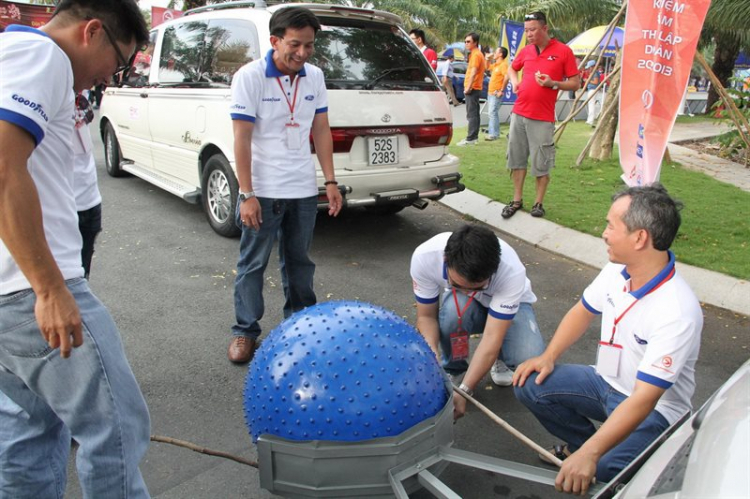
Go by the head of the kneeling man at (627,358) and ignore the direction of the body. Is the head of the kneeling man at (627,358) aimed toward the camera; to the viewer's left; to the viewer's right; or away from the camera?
to the viewer's left

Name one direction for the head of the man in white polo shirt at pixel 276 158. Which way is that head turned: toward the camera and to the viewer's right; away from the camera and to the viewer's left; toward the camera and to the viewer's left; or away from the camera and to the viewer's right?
toward the camera and to the viewer's right

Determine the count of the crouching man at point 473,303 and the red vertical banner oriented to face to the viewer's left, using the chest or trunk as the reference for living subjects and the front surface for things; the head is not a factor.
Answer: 0

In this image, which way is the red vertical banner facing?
toward the camera

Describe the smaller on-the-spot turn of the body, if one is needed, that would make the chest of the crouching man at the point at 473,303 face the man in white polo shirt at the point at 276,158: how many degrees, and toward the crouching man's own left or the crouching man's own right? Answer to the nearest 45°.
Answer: approximately 135° to the crouching man's own right

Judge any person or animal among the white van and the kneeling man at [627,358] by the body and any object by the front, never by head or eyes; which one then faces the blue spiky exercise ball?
the kneeling man

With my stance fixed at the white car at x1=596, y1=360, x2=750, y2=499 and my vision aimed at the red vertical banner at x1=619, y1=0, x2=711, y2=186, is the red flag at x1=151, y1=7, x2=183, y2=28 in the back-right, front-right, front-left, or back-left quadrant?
front-left

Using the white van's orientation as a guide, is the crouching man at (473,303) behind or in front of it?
behind

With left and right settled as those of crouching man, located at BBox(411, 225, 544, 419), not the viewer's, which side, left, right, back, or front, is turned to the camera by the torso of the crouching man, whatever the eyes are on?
front

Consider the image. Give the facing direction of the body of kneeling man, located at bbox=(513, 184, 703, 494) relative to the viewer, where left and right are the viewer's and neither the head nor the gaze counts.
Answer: facing the viewer and to the left of the viewer

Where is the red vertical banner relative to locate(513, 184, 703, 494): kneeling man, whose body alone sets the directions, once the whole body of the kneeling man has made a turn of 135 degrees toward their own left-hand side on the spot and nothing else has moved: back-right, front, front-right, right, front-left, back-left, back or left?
left

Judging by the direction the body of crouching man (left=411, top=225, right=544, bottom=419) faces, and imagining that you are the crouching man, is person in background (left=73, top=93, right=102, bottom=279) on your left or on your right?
on your right
